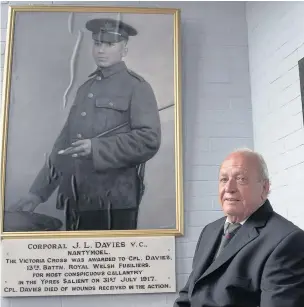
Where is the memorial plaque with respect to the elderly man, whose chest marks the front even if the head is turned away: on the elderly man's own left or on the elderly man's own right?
on the elderly man's own right

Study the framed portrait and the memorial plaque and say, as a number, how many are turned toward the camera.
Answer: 2

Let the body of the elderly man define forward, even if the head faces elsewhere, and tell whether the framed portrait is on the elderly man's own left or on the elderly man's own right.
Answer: on the elderly man's own right

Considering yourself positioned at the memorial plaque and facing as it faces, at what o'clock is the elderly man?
The elderly man is roughly at 11 o'clock from the memorial plaque.

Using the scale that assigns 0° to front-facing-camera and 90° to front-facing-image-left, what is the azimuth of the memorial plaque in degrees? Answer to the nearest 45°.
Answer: approximately 0°
